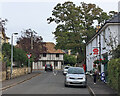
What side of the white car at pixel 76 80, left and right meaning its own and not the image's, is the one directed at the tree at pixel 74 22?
back

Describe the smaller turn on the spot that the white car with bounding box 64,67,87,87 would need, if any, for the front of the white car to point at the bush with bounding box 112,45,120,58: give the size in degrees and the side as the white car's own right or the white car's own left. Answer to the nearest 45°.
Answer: approximately 90° to the white car's own left

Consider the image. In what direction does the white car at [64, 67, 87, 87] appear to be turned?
toward the camera
